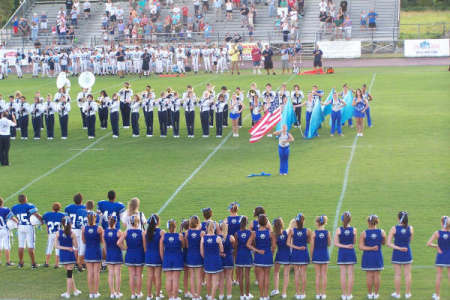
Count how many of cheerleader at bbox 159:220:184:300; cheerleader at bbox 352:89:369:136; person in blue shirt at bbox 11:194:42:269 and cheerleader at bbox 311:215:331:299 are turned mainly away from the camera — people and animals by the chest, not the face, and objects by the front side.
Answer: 3

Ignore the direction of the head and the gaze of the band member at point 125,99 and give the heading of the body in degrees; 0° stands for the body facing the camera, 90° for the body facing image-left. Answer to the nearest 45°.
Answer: approximately 0°

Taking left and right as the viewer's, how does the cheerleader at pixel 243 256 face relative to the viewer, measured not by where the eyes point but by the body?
facing away from the viewer

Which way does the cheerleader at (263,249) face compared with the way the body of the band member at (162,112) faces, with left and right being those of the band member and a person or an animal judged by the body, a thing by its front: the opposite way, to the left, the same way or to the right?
the opposite way

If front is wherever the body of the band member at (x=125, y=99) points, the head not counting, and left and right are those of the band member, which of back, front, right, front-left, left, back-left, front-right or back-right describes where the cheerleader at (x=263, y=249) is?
front

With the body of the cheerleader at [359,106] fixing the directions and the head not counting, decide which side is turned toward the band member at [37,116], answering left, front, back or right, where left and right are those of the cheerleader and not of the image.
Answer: right

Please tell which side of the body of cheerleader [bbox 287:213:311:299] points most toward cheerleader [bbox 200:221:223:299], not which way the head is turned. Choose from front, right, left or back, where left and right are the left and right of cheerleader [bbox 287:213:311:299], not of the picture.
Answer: left

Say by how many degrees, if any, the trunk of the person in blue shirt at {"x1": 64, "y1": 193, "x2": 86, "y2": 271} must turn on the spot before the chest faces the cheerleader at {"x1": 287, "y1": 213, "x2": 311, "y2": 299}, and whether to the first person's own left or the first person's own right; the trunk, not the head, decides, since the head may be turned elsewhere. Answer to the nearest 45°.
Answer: approximately 135° to the first person's own right

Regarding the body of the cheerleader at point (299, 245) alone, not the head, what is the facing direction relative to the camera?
away from the camera

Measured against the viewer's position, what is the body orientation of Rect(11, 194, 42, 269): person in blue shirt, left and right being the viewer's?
facing away from the viewer

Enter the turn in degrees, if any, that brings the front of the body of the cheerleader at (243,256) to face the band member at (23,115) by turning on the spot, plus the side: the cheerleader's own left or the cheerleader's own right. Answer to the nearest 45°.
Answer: approximately 45° to the cheerleader's own left

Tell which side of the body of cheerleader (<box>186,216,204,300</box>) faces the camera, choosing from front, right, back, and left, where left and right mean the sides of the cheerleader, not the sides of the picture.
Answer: back

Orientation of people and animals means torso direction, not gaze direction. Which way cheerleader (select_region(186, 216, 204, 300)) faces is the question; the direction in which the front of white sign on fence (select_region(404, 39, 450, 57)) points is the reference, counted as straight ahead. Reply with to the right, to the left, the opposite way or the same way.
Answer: the opposite way

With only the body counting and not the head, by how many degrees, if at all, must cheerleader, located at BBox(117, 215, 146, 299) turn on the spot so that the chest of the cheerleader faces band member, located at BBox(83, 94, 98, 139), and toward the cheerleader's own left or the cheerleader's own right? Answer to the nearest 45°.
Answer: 0° — they already face them

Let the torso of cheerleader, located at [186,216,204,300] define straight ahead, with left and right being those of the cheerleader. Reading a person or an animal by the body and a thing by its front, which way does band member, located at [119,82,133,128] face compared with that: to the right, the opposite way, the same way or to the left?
the opposite way

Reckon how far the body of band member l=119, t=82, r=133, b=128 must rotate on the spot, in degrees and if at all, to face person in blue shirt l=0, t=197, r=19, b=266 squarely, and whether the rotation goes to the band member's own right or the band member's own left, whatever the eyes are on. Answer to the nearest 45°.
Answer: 0° — they already face them

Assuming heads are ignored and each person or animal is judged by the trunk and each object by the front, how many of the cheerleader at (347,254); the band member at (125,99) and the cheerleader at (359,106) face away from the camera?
1

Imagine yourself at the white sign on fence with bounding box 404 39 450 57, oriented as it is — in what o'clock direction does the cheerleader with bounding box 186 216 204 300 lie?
The cheerleader is roughly at 12 o'clock from the white sign on fence.

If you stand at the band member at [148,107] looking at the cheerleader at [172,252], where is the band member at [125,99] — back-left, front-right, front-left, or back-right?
back-right

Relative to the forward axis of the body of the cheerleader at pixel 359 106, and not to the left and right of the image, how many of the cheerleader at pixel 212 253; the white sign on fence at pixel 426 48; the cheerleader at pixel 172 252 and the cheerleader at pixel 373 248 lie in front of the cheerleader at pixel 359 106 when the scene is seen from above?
3

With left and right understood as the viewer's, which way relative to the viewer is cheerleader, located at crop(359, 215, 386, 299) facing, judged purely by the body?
facing away from the viewer

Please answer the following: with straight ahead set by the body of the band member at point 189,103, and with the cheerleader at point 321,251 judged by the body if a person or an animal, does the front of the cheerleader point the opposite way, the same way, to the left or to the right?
the opposite way

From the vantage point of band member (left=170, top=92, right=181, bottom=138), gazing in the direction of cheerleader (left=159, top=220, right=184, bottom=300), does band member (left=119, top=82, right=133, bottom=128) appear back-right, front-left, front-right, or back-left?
back-right
